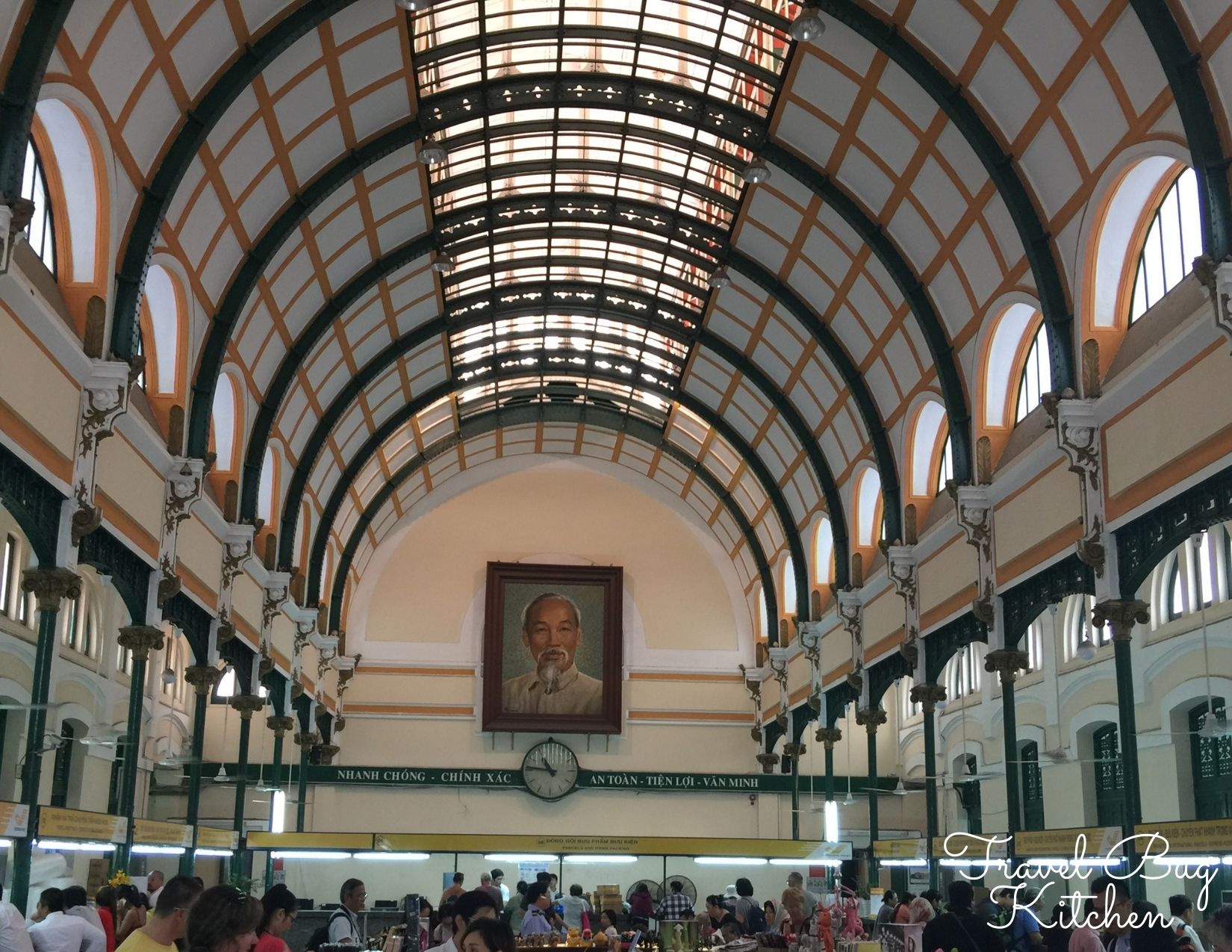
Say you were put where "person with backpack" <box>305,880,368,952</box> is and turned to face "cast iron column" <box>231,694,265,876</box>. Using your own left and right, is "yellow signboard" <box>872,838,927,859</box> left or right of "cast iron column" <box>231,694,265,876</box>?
right

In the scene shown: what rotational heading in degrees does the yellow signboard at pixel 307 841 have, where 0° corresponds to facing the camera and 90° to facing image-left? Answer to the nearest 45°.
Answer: approximately 0°

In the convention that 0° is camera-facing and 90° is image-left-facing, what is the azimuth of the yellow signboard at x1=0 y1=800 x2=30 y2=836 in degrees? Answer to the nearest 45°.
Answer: approximately 315°

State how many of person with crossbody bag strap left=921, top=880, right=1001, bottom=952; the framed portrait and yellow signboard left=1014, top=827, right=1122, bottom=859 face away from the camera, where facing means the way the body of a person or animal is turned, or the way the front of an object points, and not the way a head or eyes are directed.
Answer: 1

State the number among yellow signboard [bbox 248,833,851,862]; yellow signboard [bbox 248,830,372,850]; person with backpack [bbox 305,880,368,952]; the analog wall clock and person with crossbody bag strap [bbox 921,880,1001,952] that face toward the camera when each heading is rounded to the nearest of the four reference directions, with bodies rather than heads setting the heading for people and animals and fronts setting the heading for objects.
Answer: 3

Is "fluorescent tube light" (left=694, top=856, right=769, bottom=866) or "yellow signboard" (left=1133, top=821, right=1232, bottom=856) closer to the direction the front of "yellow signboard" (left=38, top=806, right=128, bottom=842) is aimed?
the yellow signboard

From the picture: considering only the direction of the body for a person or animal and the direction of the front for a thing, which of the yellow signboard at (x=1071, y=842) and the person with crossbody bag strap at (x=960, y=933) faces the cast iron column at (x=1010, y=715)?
the person with crossbody bag strap

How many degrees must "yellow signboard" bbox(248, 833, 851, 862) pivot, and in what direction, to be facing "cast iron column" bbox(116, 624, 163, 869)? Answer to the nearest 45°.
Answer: approximately 45° to its right

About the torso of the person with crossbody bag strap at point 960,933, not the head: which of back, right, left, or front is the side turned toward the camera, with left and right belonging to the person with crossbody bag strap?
back

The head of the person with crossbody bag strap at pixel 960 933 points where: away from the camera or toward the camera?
away from the camera

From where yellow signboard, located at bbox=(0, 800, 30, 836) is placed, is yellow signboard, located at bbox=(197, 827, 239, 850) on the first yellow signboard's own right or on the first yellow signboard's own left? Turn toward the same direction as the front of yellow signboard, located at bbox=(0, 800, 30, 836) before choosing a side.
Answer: on the first yellow signboard's own left

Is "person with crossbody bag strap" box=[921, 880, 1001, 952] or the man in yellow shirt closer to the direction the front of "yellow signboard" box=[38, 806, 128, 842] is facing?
the person with crossbody bag strap

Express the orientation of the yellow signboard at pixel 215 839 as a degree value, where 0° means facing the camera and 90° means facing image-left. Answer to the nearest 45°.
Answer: approximately 315°
